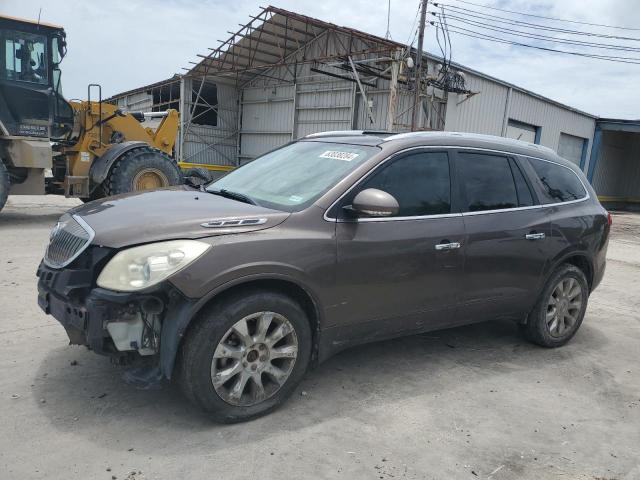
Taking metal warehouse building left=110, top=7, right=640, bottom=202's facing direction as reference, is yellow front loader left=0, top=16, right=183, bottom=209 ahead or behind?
ahead

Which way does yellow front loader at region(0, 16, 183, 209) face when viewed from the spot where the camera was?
facing to the right of the viewer

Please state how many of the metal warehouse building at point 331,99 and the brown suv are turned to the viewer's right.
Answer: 0

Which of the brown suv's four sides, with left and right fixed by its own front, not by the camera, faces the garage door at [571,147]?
back

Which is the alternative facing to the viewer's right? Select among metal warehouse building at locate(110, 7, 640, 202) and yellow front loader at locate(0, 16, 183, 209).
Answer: the yellow front loader

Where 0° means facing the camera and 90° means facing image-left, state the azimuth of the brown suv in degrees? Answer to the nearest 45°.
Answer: approximately 45°

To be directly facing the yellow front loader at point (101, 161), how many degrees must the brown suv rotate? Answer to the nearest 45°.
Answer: approximately 90° to its right

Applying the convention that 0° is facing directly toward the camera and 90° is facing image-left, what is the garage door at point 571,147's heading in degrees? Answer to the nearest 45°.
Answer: approximately 315°

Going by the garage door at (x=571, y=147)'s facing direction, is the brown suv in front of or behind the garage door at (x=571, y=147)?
in front

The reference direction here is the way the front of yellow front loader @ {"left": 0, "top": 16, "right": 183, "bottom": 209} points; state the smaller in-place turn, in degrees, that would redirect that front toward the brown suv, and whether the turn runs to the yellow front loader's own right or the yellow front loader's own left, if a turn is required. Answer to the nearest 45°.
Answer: approximately 90° to the yellow front loader's own right

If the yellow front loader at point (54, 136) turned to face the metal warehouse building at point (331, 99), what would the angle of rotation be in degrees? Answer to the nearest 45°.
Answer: approximately 45° to its left
